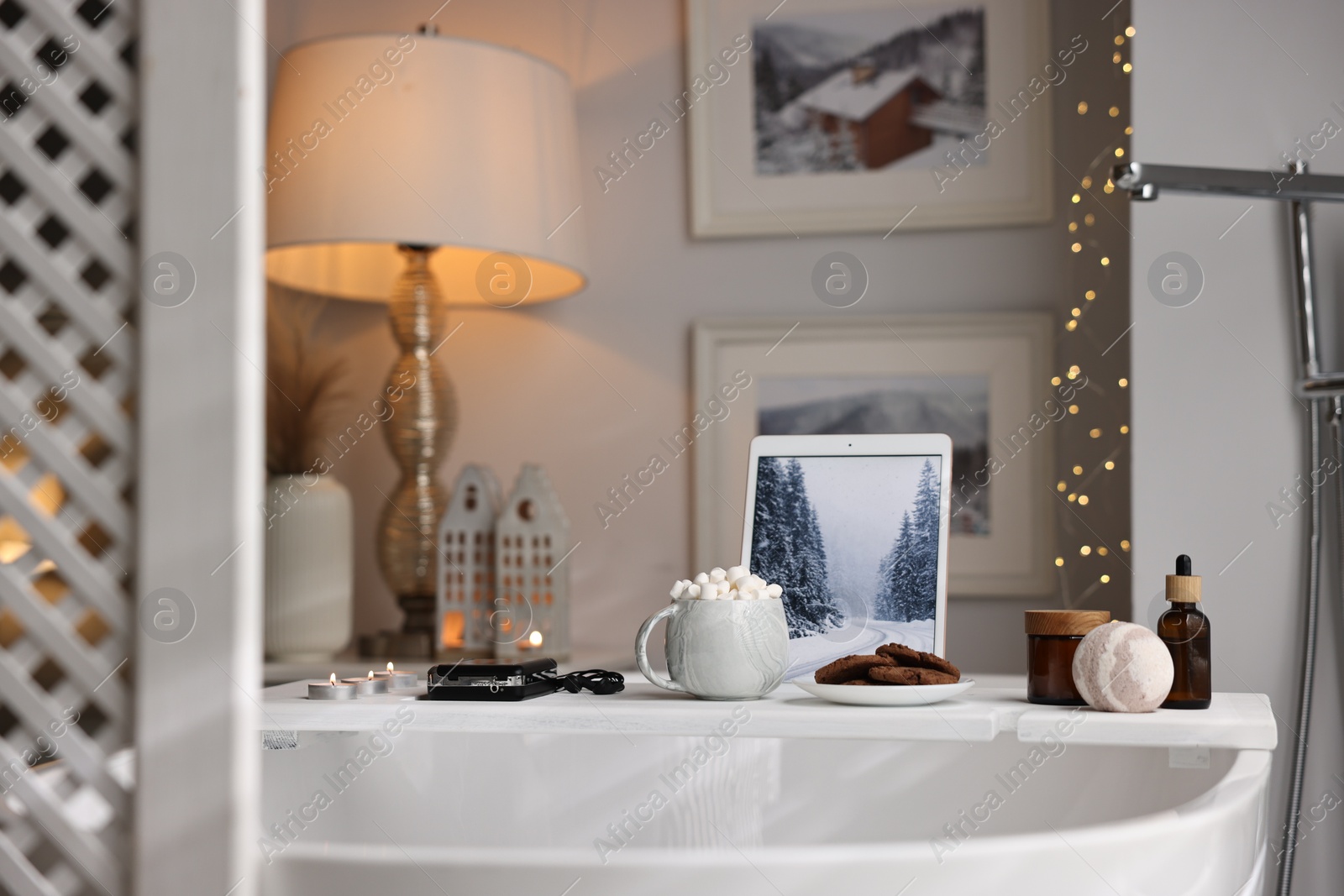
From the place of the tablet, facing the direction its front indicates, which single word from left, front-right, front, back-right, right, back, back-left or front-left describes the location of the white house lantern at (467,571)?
back-right

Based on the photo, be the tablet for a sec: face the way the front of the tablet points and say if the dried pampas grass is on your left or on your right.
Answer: on your right

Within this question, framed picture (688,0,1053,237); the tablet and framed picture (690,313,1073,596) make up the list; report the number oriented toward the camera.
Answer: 3

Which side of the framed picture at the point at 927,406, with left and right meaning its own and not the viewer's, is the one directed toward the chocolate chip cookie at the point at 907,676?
front

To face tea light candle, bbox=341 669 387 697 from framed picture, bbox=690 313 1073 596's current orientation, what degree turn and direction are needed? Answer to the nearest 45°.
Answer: approximately 45° to its right

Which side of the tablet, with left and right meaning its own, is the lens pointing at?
front

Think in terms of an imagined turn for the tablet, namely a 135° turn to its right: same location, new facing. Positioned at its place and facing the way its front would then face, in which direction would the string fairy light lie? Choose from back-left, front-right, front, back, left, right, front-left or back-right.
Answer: right

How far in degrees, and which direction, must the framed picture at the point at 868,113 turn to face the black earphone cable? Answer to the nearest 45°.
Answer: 0° — it already faces it

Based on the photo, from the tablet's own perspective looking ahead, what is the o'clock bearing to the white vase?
The white vase is roughly at 4 o'clock from the tablet.

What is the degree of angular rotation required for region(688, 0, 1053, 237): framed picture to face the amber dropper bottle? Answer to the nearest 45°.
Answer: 0° — it already faces it

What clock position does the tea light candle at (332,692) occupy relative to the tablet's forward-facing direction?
The tea light candle is roughly at 2 o'clock from the tablet.

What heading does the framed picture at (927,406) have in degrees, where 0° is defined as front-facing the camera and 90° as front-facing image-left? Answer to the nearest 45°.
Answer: approximately 0°

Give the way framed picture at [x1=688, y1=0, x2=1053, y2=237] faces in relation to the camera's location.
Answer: facing the viewer
